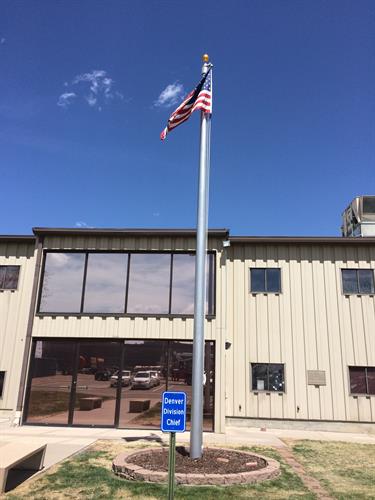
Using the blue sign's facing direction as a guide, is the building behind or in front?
behind

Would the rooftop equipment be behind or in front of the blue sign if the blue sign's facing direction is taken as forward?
behind

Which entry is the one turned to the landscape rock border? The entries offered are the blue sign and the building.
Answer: the building

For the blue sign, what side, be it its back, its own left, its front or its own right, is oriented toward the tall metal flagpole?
back

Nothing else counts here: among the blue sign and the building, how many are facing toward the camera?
2

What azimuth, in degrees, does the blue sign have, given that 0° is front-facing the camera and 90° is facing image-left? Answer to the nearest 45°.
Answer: approximately 0°

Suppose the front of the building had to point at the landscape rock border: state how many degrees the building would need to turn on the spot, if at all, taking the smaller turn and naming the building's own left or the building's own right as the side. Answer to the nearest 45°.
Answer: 0° — it already faces it

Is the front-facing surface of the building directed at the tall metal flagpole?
yes

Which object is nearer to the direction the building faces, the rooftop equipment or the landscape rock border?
the landscape rock border

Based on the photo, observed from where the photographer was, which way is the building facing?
facing the viewer

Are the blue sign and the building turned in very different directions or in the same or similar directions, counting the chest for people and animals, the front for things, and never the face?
same or similar directions
